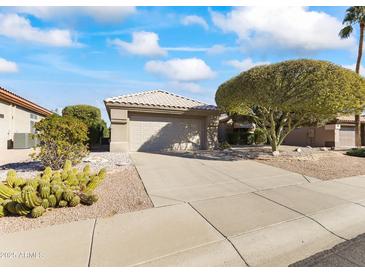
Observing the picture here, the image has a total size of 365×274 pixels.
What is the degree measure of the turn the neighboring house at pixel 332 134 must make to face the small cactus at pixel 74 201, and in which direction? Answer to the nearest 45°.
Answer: approximately 45° to its right

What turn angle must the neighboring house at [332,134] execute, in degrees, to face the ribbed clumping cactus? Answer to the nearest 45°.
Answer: approximately 45° to its right

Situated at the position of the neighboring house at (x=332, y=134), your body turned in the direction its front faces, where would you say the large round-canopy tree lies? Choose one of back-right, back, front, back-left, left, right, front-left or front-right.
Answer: front-right

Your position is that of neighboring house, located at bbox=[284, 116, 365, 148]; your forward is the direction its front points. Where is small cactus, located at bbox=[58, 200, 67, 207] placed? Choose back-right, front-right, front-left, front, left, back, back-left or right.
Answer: front-right

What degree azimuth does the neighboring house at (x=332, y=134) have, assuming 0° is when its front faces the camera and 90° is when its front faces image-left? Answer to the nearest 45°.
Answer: approximately 315°

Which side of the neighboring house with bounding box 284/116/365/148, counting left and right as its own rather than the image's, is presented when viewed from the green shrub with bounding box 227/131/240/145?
right

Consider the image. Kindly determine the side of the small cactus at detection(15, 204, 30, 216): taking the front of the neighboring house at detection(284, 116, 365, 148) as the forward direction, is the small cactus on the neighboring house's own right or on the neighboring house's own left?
on the neighboring house's own right

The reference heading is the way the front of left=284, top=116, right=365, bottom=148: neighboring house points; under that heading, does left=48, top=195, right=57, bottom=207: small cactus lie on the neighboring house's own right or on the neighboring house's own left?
on the neighboring house's own right

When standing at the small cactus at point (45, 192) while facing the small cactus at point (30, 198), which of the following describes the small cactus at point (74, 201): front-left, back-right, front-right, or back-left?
back-left

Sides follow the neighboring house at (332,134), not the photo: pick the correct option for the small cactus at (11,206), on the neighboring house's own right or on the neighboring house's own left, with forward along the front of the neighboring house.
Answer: on the neighboring house's own right
